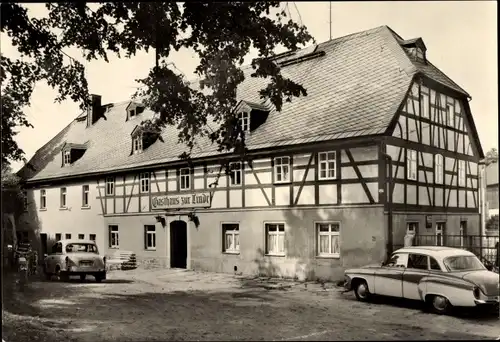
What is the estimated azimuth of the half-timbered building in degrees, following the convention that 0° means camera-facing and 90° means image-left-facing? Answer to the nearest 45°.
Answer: approximately 45°

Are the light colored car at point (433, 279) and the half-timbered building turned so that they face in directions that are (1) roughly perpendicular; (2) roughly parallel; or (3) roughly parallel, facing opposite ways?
roughly perpendicular

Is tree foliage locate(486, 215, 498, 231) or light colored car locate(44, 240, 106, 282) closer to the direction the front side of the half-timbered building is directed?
the light colored car
